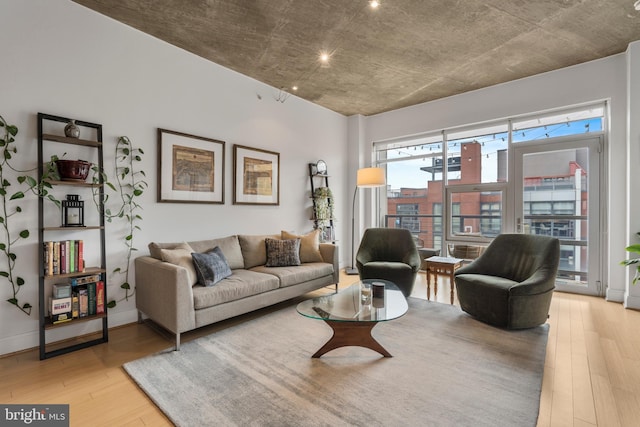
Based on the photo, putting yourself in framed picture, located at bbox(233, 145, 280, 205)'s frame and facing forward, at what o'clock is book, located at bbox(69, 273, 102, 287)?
The book is roughly at 3 o'clock from the framed picture.

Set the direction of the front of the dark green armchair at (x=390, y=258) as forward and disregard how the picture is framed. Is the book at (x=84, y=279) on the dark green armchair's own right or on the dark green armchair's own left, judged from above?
on the dark green armchair's own right

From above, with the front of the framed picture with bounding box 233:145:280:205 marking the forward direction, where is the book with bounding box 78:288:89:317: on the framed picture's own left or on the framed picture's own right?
on the framed picture's own right

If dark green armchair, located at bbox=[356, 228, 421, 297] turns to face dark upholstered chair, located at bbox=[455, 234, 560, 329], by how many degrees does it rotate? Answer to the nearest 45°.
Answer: approximately 45° to its left

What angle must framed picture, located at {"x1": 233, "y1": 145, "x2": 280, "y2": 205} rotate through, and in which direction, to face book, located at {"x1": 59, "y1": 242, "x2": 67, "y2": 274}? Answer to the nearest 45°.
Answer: approximately 90° to its right

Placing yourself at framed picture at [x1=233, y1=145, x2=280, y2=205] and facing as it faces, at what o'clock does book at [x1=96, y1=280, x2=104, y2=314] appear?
The book is roughly at 3 o'clock from the framed picture.

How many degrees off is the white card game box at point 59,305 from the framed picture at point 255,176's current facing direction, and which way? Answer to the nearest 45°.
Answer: approximately 90° to its right

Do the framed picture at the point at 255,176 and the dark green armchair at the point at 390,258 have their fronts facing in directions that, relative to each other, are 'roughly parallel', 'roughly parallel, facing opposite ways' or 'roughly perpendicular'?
roughly perpendicular

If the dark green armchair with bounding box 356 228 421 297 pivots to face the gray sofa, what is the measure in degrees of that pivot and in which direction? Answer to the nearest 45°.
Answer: approximately 45° to its right

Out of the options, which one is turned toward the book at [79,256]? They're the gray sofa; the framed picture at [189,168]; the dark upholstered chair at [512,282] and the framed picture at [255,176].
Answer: the dark upholstered chair

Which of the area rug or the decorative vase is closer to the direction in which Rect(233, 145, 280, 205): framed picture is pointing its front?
the area rug

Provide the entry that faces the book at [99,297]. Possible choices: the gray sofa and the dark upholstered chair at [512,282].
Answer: the dark upholstered chair

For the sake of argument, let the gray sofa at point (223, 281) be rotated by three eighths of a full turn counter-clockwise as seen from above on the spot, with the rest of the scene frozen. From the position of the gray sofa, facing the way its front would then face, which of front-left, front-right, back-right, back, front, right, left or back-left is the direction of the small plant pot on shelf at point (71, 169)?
left
